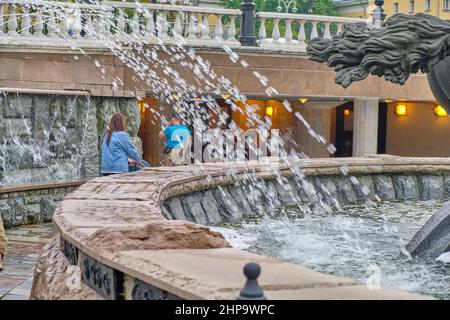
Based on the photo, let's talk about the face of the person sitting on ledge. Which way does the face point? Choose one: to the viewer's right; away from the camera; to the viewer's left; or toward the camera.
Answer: away from the camera

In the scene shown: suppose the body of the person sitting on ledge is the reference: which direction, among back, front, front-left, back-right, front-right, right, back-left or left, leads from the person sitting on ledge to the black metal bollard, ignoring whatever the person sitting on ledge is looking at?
back-right

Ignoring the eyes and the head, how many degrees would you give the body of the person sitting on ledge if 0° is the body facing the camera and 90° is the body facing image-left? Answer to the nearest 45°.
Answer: approximately 225°

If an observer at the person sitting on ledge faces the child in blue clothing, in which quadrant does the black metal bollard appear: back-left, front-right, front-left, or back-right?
back-right
